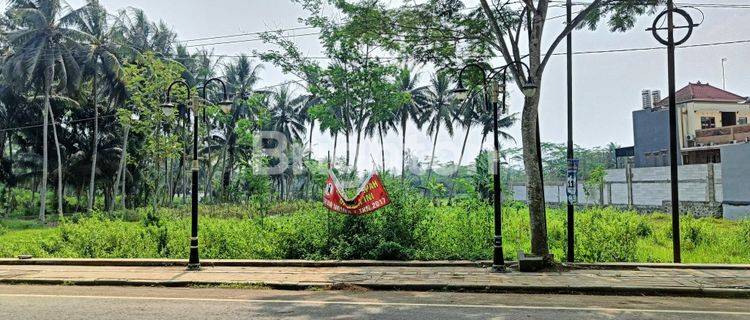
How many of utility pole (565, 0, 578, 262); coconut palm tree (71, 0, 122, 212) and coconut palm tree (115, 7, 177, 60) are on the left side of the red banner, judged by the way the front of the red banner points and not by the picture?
1

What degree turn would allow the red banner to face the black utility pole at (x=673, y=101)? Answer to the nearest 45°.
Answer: approximately 90° to its left

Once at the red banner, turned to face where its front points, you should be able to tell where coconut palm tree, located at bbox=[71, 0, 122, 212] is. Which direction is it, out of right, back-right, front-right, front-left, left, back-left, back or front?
back-right

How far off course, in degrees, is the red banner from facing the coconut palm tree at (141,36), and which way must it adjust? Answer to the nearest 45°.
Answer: approximately 135° to its right

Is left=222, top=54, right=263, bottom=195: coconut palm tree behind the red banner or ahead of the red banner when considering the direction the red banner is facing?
behind

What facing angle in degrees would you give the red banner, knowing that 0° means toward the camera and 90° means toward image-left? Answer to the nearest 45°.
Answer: approximately 0°

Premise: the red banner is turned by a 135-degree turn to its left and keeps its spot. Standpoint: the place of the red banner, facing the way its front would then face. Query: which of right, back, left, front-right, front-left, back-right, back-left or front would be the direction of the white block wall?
front

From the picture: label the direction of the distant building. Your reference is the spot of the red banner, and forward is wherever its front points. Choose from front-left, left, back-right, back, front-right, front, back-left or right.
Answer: back-left

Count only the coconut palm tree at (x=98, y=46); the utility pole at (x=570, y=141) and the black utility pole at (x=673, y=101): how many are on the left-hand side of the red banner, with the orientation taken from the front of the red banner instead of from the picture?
2

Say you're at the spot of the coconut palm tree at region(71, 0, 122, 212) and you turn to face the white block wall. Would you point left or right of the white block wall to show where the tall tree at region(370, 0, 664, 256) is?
right
